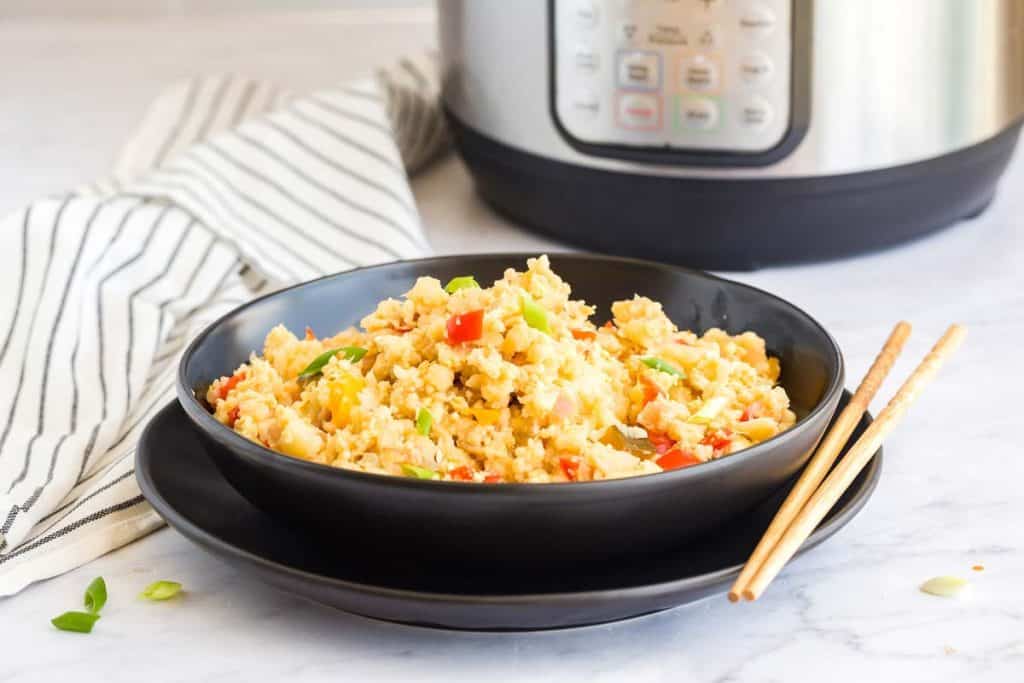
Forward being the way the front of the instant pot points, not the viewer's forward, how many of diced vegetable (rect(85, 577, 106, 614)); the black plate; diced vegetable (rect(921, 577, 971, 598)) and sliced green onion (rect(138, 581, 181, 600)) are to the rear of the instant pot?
0

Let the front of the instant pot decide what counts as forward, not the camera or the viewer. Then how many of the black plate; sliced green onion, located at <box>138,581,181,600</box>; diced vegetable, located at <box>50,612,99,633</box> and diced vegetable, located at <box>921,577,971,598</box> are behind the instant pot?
0

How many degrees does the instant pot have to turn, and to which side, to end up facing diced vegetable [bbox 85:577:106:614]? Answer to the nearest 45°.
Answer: approximately 45° to its right

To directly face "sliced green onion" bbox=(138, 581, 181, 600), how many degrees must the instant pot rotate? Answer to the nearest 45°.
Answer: approximately 45° to its right

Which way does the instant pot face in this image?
toward the camera

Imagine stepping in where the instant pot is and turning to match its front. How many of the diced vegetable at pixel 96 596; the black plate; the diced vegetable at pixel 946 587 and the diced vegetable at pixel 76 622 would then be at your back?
0

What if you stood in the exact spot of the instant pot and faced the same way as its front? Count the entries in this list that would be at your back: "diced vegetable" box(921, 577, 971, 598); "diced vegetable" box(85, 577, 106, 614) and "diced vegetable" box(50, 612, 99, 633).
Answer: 0

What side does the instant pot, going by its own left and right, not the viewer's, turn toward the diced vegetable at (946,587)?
front
